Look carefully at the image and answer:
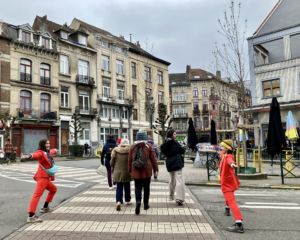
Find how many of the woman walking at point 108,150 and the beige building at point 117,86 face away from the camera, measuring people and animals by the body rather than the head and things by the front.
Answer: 1

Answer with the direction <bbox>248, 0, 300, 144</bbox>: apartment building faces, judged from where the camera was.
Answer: facing the viewer and to the left of the viewer

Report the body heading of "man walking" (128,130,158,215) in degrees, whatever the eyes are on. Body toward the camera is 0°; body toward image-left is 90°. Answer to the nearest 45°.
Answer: approximately 180°

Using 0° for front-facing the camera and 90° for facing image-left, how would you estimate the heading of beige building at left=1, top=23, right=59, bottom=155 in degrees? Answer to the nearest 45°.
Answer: approximately 315°

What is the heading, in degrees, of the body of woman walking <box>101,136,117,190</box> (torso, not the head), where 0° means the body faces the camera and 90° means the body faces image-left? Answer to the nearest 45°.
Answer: approximately 180°

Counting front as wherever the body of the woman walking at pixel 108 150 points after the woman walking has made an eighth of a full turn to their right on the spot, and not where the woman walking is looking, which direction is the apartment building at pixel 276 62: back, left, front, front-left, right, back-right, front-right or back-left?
front

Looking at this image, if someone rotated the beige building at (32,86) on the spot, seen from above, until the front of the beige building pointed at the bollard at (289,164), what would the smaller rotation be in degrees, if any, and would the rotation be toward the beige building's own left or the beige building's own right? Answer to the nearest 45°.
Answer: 0° — it already faces it

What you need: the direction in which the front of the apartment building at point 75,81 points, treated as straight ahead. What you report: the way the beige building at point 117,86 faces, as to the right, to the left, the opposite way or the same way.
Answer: the same way

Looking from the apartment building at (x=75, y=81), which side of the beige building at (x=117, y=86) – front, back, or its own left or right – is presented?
right

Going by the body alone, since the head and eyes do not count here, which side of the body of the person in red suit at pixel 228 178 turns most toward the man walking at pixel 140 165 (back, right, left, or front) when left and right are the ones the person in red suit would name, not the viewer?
front

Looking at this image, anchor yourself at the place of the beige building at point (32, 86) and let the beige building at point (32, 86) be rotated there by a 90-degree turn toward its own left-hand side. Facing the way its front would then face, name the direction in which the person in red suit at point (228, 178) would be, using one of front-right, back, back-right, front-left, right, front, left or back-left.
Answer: back-right

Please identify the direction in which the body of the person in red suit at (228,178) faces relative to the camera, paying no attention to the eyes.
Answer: to the viewer's left

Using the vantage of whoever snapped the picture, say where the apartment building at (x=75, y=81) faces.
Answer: facing the viewer and to the right of the viewer

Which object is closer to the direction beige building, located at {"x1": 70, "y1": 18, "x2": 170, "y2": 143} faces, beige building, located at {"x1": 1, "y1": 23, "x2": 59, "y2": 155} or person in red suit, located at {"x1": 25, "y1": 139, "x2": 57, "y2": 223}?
the person in red suit
